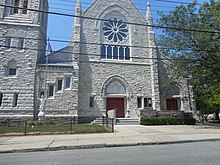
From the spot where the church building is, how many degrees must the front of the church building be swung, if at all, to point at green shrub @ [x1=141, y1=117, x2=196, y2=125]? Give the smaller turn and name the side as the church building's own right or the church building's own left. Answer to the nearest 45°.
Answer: approximately 90° to the church building's own left

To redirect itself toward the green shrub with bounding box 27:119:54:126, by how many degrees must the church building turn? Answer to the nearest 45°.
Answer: approximately 45° to its right

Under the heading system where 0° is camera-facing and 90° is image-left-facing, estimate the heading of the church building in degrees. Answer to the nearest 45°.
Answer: approximately 0°
